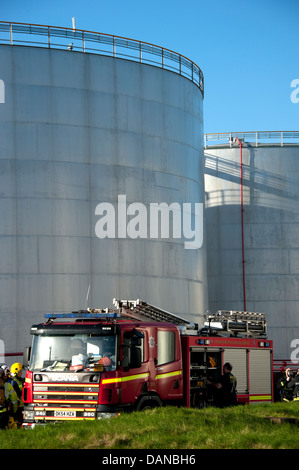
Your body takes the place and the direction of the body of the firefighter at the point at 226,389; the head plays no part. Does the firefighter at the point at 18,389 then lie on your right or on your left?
on your left

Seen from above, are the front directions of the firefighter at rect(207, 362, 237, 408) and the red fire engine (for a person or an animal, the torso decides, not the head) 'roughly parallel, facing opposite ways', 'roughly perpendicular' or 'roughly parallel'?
roughly perpendicular

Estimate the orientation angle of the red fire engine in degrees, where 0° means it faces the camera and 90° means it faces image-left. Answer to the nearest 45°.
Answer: approximately 45°

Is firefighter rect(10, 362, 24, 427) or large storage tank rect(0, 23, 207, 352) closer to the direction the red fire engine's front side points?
the firefighter

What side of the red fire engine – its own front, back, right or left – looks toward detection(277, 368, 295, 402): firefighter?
back

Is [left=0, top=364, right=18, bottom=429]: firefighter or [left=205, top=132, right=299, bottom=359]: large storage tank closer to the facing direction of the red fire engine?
the firefighter

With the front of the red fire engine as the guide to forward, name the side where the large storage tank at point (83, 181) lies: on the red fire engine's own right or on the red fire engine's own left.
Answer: on the red fire engine's own right

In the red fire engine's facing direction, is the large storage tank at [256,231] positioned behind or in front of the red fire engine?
behind

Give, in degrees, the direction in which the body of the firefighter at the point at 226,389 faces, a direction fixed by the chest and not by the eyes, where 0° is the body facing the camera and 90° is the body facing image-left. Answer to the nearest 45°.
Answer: approximately 135°

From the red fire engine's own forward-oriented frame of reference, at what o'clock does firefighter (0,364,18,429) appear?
The firefighter is roughly at 2 o'clock from the red fire engine.

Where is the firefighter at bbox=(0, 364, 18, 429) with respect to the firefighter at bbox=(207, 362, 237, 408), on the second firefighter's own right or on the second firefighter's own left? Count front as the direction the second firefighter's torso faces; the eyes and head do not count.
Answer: on the second firefighter's own left
